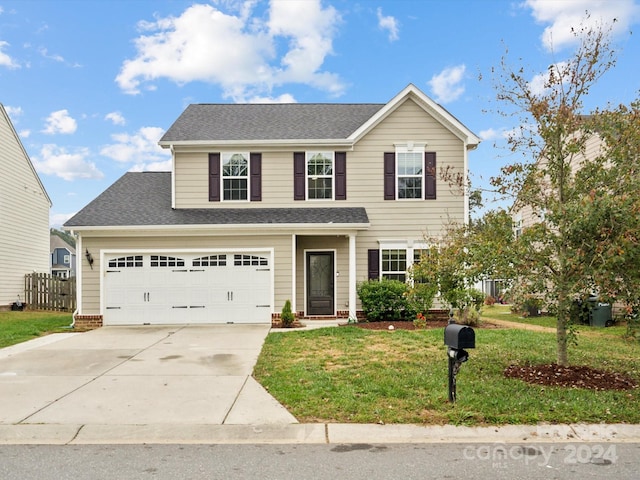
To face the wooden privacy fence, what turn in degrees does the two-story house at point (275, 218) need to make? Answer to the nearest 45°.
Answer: approximately 135° to its right

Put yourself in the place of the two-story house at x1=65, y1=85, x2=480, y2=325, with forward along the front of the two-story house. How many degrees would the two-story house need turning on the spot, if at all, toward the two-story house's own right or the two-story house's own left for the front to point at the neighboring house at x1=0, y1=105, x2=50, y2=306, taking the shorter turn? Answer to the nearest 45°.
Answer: approximately 135° to the two-story house's own right

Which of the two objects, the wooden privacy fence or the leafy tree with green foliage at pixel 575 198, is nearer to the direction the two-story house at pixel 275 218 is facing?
the leafy tree with green foliage

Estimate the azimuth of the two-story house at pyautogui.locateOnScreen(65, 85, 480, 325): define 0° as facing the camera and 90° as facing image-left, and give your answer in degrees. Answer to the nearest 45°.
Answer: approximately 0°

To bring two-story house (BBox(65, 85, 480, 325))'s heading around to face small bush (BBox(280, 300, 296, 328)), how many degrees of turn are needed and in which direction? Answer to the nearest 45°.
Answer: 0° — it already faces it

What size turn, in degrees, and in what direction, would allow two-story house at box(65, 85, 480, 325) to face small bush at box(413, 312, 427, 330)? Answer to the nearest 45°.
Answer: approximately 45° to its left

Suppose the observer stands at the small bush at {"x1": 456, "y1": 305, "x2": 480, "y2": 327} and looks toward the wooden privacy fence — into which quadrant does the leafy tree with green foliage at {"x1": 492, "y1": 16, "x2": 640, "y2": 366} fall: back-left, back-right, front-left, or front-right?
back-left

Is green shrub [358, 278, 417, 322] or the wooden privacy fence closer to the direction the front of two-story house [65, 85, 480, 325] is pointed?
the green shrub
